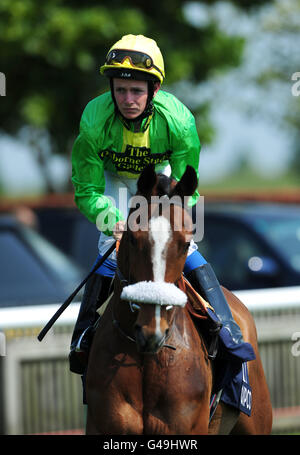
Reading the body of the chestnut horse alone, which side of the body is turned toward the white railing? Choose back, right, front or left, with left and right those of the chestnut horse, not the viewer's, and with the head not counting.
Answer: back

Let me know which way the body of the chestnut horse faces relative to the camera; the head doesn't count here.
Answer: toward the camera

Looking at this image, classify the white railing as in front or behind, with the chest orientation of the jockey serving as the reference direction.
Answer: behind

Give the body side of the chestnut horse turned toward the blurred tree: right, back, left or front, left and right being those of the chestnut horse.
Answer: back

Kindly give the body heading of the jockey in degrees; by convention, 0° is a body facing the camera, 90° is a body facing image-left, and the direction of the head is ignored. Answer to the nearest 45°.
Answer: approximately 0°
